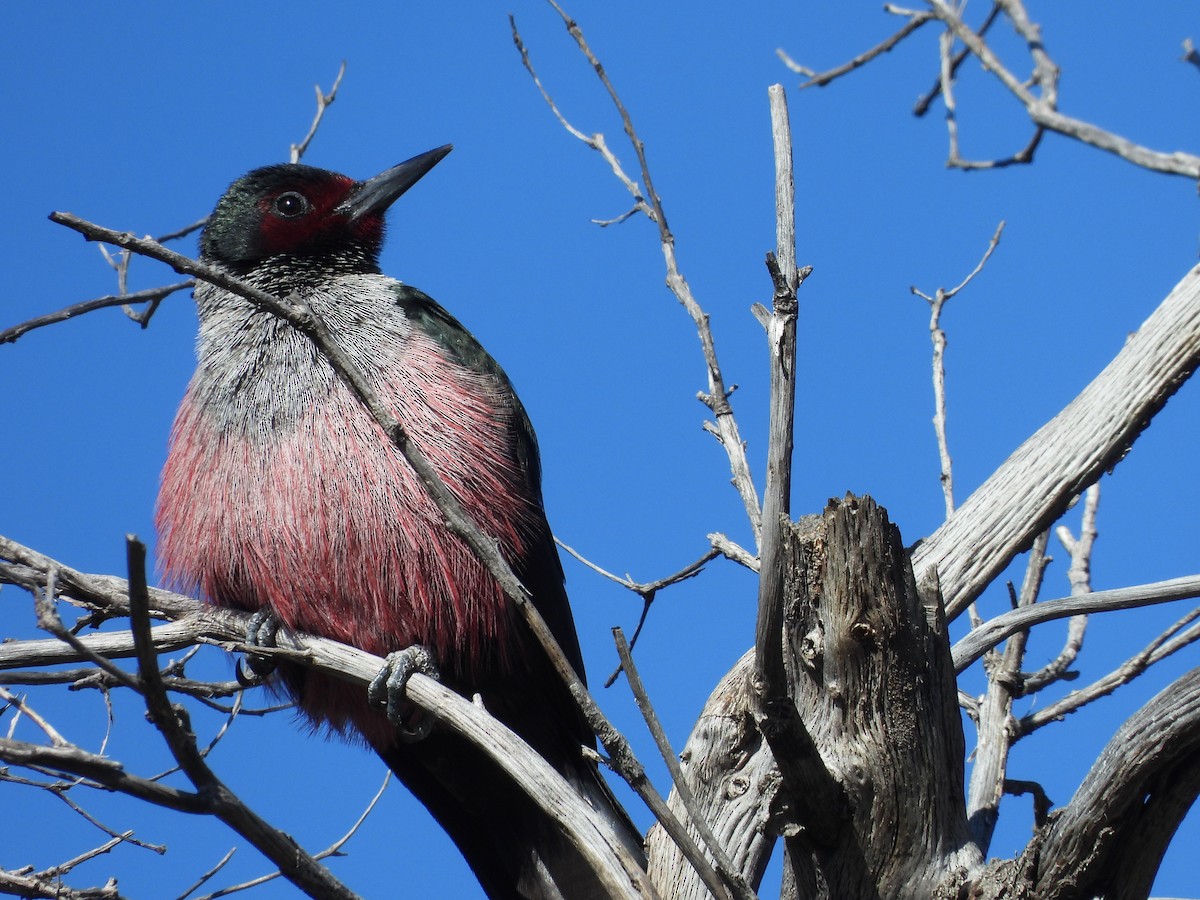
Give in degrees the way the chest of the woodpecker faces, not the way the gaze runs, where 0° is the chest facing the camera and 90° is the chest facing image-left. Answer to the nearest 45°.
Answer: approximately 45°
